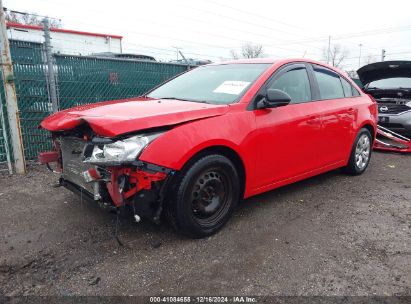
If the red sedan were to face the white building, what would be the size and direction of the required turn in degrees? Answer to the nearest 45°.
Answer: approximately 90° to its right

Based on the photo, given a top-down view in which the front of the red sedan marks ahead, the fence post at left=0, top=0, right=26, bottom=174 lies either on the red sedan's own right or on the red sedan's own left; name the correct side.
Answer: on the red sedan's own right

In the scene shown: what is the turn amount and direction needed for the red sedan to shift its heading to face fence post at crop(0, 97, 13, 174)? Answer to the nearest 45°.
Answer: approximately 90° to its right

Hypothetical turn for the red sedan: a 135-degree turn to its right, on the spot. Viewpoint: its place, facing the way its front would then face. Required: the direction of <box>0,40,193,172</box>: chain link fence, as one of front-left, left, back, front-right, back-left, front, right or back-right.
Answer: front-left

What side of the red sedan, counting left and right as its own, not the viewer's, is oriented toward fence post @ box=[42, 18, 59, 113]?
right

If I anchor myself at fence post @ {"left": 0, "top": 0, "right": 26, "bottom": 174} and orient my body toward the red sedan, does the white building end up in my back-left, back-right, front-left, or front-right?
back-left

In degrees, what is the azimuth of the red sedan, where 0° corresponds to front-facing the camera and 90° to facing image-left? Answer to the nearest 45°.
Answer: approximately 45°
